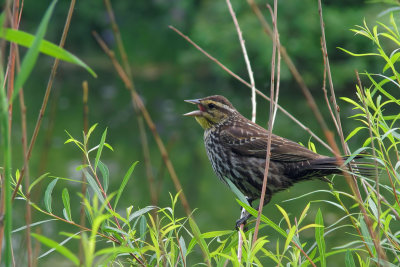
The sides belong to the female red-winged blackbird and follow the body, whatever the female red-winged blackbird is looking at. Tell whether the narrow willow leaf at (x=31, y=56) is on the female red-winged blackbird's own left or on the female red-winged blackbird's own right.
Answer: on the female red-winged blackbird's own left

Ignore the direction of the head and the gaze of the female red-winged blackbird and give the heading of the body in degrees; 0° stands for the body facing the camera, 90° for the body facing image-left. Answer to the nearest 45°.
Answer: approximately 90°

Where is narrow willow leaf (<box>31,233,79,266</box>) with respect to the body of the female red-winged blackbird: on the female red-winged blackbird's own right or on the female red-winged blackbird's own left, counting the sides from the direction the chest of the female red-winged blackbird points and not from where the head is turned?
on the female red-winged blackbird's own left
